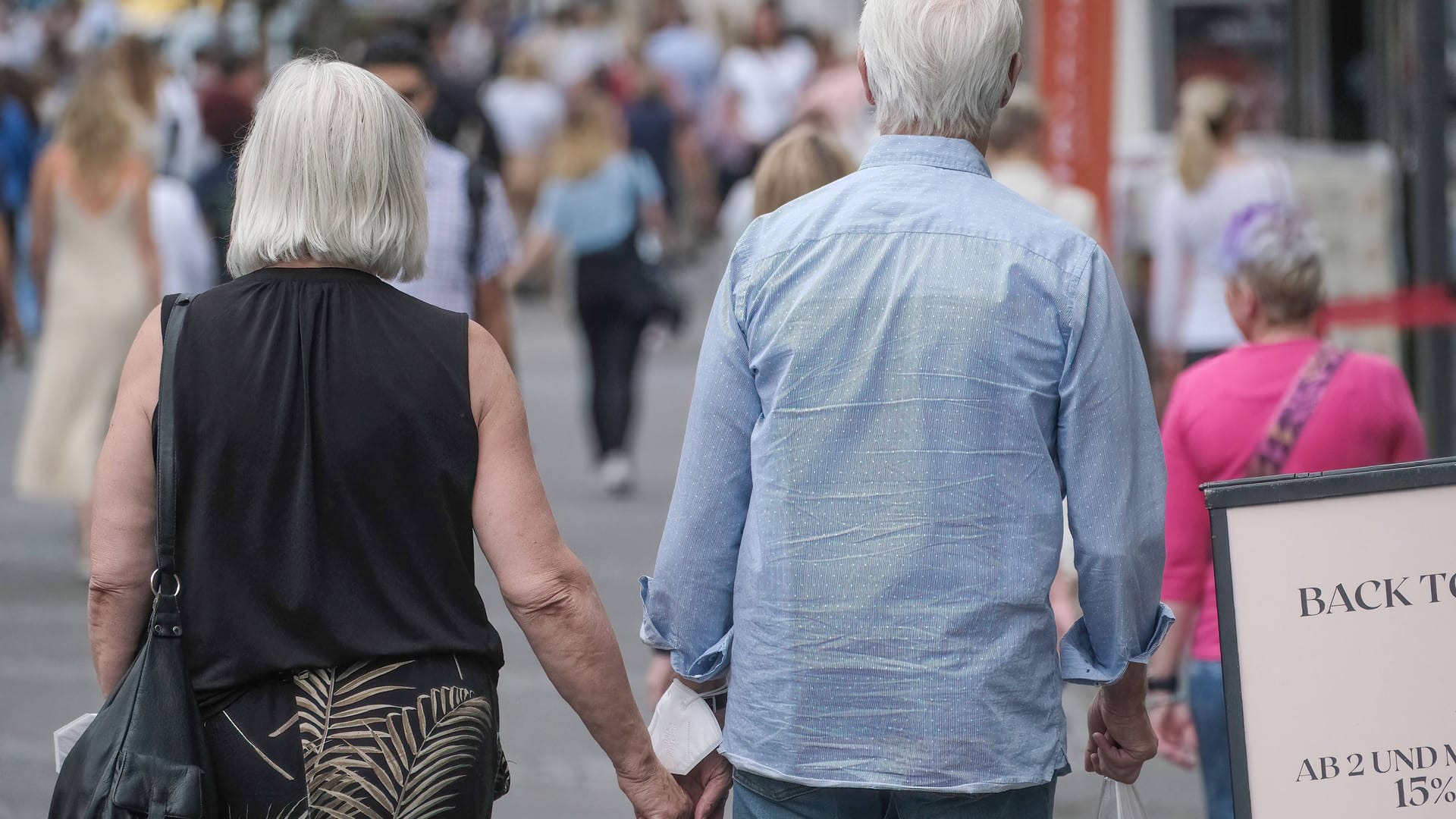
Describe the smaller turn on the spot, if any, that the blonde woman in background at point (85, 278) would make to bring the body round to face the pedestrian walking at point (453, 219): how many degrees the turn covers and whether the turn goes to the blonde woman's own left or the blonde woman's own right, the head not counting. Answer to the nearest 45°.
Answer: approximately 135° to the blonde woman's own right

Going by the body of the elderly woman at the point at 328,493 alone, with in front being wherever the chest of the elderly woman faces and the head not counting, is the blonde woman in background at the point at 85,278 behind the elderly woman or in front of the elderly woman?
in front

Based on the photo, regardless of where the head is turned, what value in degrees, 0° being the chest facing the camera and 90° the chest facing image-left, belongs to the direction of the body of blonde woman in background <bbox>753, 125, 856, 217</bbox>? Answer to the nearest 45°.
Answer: approximately 180°

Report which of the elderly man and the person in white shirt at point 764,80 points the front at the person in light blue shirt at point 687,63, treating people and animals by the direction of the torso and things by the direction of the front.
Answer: the elderly man

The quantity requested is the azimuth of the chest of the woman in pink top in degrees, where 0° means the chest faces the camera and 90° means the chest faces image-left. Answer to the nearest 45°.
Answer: approximately 180°

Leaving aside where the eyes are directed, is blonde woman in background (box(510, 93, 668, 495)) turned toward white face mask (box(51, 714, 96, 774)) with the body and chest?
no

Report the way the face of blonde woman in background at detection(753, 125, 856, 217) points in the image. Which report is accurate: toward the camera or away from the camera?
away from the camera

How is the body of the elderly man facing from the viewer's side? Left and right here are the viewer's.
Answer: facing away from the viewer

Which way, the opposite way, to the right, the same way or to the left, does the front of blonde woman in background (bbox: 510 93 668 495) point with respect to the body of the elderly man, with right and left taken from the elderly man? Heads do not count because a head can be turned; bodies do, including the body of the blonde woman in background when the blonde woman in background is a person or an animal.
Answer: the same way

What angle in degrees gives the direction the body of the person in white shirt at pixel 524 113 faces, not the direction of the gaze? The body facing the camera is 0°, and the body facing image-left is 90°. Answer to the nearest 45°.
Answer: approximately 180°

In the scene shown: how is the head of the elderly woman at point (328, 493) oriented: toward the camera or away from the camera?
away from the camera

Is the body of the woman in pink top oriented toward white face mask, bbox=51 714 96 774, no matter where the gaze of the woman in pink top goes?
no

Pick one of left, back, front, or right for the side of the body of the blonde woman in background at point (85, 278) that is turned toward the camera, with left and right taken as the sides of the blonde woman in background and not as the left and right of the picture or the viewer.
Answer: back

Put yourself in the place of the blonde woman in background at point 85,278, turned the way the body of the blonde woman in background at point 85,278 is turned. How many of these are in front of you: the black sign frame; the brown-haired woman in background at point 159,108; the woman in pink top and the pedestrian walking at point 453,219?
1

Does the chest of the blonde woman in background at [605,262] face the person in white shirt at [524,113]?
yes
